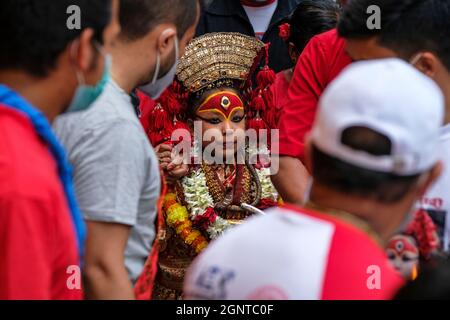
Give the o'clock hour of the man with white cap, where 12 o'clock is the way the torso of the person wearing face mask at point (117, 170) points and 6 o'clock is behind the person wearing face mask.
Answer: The man with white cap is roughly at 2 o'clock from the person wearing face mask.

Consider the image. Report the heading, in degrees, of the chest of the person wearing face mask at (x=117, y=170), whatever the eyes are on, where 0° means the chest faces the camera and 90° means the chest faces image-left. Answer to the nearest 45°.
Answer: approximately 270°

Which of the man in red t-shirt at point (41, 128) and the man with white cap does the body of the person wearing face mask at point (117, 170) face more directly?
the man with white cap

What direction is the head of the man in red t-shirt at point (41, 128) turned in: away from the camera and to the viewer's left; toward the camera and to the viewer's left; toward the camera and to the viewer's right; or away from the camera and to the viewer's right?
away from the camera and to the viewer's right

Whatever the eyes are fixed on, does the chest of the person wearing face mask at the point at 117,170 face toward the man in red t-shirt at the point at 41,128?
no

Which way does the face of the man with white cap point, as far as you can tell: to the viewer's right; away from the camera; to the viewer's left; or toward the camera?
away from the camera

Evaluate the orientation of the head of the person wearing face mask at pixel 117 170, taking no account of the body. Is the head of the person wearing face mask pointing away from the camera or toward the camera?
away from the camera
